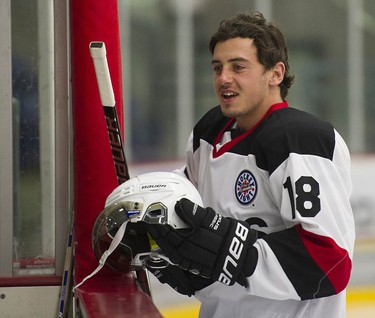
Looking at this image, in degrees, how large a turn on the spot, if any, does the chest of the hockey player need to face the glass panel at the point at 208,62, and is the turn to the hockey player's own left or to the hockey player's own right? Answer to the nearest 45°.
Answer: approximately 135° to the hockey player's own right

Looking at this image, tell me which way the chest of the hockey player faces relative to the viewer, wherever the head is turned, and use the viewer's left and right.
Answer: facing the viewer and to the left of the viewer

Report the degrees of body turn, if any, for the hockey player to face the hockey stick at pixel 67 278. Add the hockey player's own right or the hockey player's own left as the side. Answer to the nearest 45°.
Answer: approximately 90° to the hockey player's own right

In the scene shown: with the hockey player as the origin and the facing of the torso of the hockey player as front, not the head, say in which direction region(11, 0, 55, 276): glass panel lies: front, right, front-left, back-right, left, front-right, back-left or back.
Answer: right

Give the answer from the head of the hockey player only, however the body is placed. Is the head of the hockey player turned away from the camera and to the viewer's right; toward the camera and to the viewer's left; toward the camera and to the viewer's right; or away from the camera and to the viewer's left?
toward the camera and to the viewer's left
